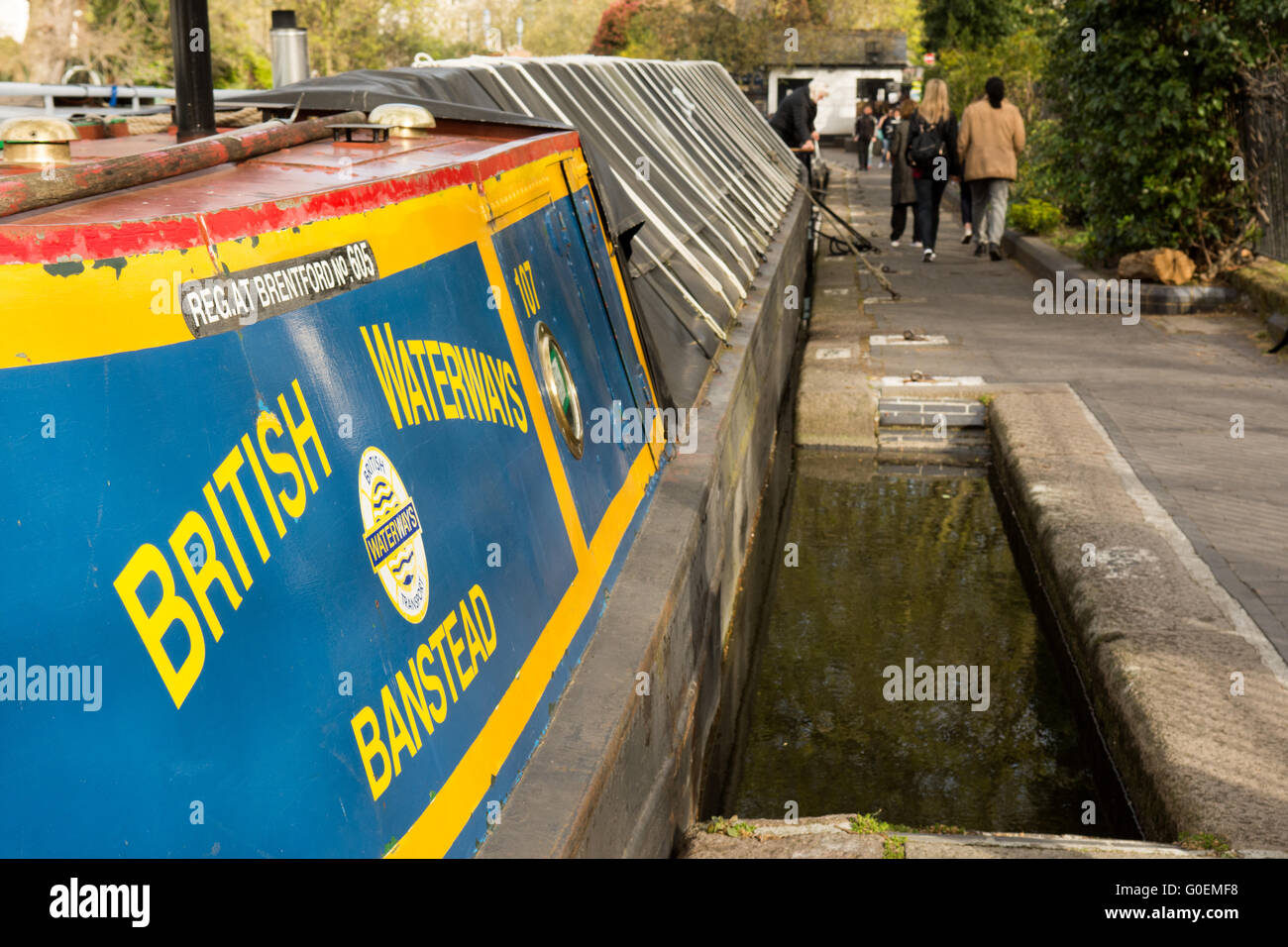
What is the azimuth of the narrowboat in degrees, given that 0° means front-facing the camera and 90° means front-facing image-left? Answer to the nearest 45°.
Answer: approximately 225°

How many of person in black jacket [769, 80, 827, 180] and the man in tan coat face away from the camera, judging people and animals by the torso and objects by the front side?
1

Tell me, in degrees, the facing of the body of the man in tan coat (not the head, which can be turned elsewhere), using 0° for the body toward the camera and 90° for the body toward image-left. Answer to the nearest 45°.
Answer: approximately 180°

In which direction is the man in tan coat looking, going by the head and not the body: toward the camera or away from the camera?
away from the camera

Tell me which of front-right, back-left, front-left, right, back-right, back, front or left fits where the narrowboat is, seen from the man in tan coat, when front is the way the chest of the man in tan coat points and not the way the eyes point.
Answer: back

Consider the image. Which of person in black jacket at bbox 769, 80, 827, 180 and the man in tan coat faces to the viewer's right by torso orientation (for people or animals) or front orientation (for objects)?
the person in black jacket

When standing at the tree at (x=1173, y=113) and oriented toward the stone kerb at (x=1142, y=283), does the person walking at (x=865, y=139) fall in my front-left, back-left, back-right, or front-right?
back-right

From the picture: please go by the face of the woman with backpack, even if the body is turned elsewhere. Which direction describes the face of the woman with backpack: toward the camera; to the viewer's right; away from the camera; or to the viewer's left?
away from the camera

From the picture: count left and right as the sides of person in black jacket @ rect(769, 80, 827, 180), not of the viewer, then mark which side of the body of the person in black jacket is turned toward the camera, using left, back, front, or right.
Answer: right
